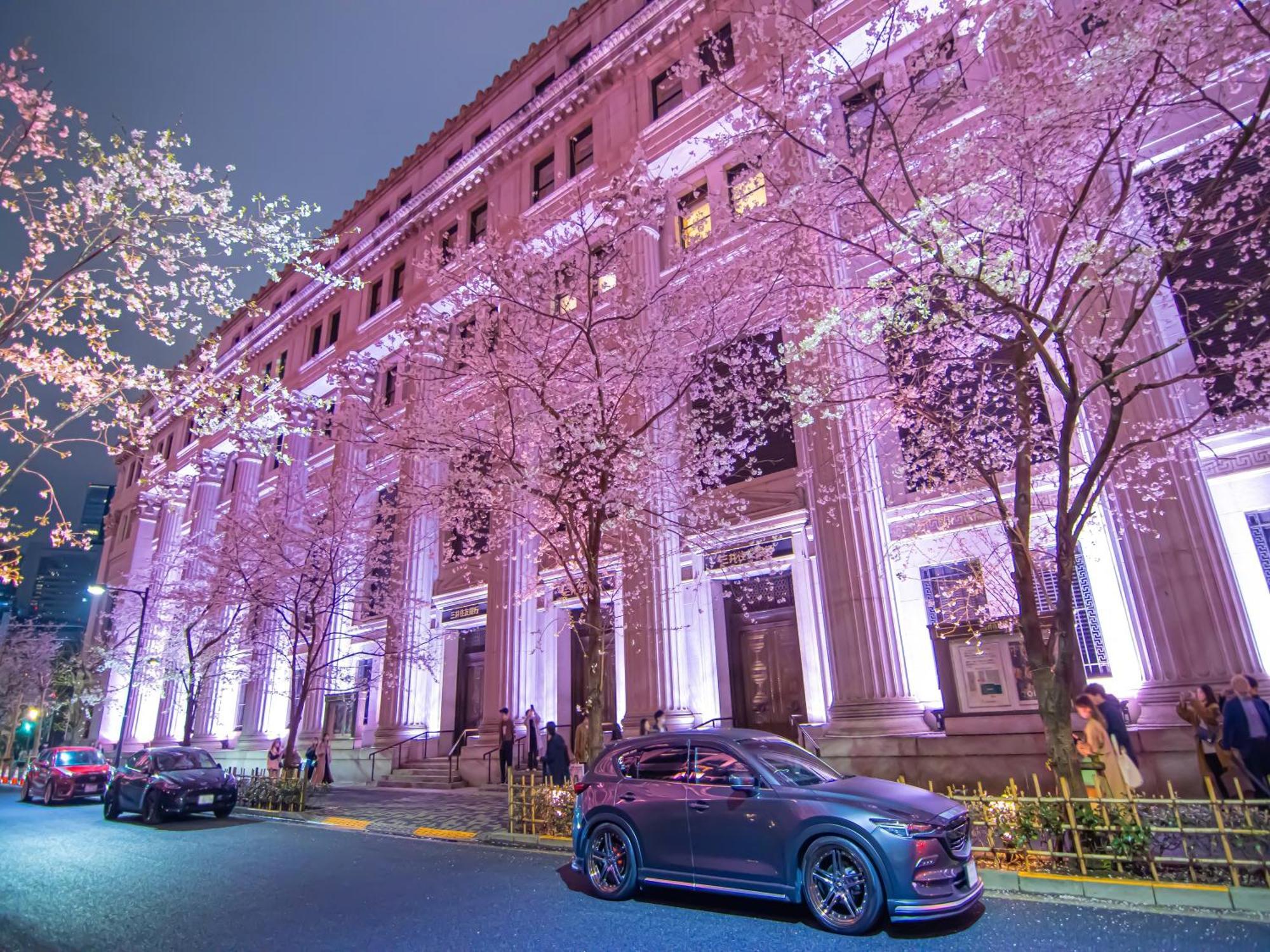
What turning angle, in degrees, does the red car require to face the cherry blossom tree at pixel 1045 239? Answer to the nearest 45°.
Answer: approximately 45° to its right

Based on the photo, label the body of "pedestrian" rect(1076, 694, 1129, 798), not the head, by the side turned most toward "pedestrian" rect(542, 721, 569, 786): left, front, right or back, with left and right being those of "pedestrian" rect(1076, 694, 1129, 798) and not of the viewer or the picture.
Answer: front

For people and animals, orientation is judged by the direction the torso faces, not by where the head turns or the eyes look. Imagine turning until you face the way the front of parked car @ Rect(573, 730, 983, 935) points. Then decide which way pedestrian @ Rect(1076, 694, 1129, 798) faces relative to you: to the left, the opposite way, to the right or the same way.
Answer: the opposite way

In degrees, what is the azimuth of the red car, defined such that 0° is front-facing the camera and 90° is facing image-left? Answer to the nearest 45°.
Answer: approximately 315°

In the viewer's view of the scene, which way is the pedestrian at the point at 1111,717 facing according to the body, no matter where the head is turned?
to the viewer's left

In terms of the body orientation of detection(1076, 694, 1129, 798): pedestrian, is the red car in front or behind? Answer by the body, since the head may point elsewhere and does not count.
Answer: in front

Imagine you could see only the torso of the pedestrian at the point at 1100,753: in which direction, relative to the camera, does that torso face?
to the viewer's left

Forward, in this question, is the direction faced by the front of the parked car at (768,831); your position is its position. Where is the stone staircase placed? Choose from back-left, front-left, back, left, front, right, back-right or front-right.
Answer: back

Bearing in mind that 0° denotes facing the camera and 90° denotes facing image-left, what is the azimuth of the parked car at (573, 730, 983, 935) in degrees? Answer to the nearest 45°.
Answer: approximately 315°
